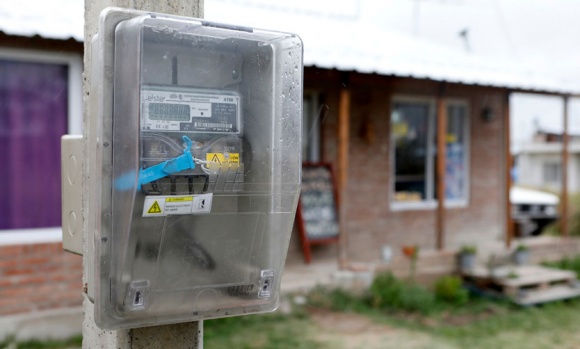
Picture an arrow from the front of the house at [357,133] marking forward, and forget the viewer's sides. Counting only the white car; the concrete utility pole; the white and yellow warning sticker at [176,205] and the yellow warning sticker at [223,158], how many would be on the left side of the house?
1

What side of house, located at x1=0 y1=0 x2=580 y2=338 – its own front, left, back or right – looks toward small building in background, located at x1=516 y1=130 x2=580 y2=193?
left

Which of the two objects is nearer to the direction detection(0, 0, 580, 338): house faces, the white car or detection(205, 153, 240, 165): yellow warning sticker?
the yellow warning sticker

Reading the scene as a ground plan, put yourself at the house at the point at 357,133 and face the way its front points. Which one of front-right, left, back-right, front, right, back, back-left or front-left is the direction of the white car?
left

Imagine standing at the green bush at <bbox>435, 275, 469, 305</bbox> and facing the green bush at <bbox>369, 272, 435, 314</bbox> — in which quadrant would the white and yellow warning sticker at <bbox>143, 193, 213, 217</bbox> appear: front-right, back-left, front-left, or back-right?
front-left

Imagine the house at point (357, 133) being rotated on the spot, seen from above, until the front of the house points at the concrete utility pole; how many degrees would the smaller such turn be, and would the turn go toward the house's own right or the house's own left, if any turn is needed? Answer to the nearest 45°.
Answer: approximately 45° to the house's own right

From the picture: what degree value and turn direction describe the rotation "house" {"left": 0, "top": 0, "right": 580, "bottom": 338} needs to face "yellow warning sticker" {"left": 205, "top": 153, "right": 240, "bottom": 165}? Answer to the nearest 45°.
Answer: approximately 45° to its right

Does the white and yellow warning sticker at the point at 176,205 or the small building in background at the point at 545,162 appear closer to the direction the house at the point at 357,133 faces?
the white and yellow warning sticker

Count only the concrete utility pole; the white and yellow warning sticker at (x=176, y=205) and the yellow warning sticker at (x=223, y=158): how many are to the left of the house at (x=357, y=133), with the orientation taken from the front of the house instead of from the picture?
0

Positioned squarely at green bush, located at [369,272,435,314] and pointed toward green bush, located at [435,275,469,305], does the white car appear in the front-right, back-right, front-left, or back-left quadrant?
front-left

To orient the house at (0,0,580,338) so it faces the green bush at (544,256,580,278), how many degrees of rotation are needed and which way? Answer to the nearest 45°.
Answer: approximately 45° to its left

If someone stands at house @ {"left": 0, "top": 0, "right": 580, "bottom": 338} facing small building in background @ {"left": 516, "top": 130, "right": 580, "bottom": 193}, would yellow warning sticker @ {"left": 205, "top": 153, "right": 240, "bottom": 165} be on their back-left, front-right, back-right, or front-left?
back-right

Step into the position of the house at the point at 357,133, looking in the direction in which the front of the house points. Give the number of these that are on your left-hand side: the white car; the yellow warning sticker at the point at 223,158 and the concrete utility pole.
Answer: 1
